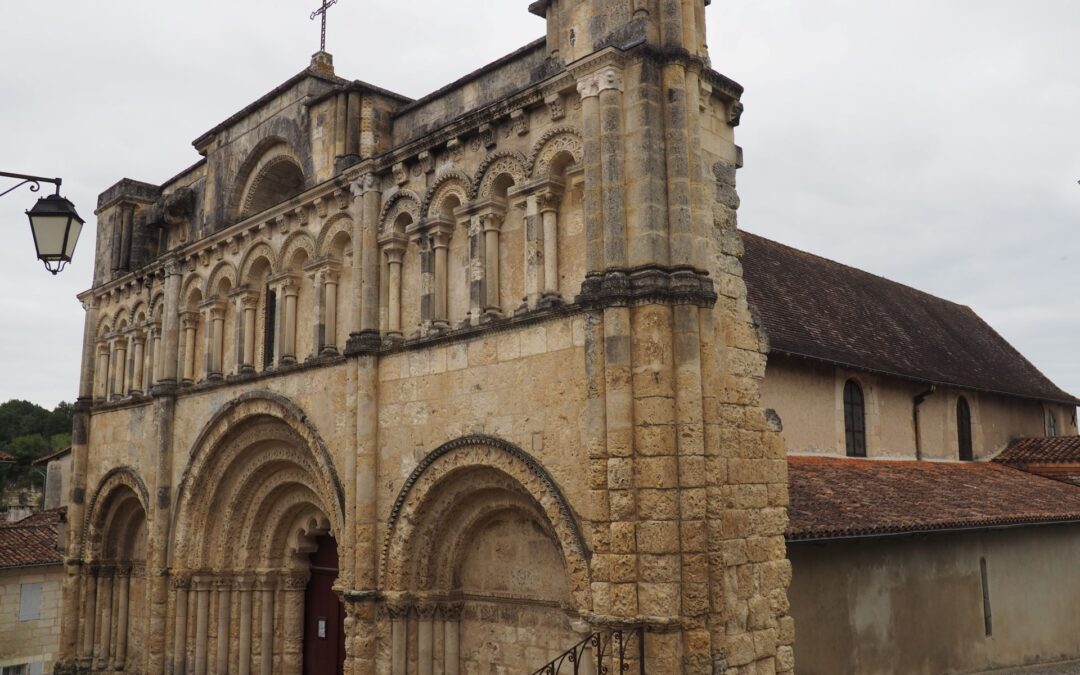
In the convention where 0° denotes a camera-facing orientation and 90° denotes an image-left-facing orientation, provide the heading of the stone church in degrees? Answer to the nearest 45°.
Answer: approximately 45°

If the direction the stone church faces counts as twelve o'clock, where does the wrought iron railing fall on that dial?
The wrought iron railing is roughly at 10 o'clock from the stone church.

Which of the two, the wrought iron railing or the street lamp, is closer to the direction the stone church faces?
the street lamp

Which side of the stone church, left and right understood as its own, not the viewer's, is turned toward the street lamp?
front
